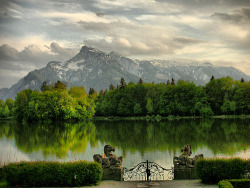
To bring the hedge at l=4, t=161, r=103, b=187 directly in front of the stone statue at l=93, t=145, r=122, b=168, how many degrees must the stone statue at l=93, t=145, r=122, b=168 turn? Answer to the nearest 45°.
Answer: approximately 135° to its right

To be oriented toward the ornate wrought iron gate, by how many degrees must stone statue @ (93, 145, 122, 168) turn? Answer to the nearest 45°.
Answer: approximately 45° to its left

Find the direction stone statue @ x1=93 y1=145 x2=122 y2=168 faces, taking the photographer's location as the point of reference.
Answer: facing to the right of the viewer

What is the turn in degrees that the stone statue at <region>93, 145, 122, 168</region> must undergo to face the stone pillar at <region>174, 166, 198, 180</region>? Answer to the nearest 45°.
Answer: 0° — it already faces it

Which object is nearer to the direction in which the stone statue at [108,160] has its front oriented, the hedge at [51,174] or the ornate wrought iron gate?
the ornate wrought iron gate

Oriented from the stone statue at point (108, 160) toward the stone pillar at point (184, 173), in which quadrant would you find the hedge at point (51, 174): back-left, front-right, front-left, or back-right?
back-right
